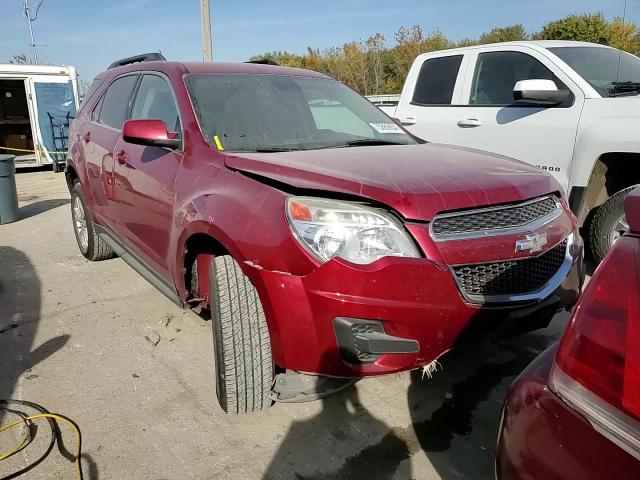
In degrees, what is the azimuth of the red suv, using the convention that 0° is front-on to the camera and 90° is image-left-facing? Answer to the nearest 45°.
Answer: approximately 315°

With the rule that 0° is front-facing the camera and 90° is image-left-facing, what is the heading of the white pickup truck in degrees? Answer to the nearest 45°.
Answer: approximately 315°

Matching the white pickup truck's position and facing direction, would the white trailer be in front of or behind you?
behind

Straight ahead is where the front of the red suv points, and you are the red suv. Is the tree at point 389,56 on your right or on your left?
on your left

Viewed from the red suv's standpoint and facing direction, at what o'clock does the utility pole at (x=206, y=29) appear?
The utility pole is roughly at 7 o'clock from the red suv.

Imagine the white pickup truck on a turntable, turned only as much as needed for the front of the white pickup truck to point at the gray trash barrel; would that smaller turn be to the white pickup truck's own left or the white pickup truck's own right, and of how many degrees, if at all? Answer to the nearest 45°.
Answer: approximately 135° to the white pickup truck's own right

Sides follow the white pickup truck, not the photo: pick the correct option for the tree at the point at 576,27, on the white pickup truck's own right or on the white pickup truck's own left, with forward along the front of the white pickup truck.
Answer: on the white pickup truck's own left

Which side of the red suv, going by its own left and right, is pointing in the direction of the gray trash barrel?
back

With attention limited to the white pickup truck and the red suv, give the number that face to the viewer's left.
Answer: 0
